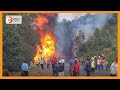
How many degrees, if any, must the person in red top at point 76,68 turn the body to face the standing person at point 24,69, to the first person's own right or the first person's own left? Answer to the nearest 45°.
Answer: approximately 90° to the first person's own left

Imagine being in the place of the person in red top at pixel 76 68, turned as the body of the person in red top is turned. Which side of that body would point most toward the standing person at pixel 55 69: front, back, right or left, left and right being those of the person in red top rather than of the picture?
left

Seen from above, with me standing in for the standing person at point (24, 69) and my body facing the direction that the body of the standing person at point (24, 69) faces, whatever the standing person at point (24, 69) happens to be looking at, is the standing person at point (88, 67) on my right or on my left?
on my right

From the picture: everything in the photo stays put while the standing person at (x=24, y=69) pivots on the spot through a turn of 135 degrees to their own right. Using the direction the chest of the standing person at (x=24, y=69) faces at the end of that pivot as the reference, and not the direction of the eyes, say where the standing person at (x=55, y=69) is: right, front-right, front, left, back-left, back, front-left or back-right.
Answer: front-left

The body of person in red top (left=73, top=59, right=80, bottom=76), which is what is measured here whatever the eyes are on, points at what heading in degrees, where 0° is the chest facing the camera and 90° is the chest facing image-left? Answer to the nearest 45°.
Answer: approximately 180°

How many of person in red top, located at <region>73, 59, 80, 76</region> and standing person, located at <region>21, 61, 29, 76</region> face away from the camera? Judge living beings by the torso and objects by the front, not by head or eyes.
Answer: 2

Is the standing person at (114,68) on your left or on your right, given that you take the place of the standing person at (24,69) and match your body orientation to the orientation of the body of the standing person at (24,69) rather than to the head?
on your right

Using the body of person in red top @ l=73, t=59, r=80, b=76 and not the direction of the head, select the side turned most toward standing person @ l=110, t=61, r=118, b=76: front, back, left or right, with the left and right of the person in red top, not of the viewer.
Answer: right

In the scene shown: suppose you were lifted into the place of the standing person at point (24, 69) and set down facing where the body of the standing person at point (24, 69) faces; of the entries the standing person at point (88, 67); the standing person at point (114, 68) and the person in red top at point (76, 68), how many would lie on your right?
3

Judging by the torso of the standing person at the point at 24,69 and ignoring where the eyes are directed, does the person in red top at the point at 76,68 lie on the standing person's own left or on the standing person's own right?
on the standing person's own right

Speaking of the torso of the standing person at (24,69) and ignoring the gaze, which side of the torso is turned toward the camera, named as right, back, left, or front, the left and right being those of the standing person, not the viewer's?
back
